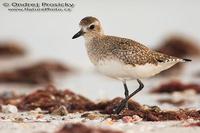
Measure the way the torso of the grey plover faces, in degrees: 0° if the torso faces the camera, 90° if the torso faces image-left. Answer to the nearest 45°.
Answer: approximately 90°
